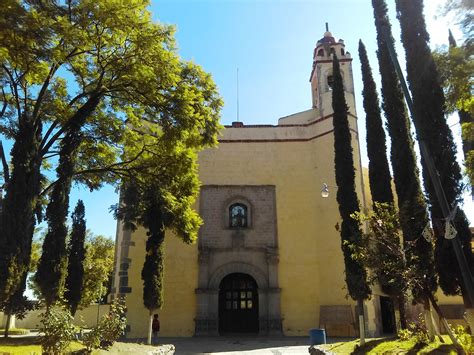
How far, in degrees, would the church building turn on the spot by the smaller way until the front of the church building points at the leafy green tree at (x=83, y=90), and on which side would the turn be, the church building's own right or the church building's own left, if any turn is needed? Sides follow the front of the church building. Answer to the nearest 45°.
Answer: approximately 45° to the church building's own right

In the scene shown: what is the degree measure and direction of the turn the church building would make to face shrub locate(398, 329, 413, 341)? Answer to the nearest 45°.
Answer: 0° — it already faces it

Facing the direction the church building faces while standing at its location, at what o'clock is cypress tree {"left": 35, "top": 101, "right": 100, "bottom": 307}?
The cypress tree is roughly at 1 o'clock from the church building.

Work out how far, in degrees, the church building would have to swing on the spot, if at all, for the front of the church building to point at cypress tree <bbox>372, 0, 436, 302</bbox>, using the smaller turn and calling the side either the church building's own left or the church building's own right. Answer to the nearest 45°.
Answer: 0° — it already faces it

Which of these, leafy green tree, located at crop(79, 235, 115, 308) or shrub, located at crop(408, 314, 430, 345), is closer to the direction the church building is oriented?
the shrub

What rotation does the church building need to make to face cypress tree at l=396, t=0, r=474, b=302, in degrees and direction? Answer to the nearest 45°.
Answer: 0° — it already faces it

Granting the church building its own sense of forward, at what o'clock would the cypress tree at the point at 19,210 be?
The cypress tree is roughly at 1 o'clock from the church building.

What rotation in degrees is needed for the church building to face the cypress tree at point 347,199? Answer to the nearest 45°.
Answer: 0° — it already faces it

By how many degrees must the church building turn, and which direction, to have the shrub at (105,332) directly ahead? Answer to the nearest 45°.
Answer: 0° — it already faces it

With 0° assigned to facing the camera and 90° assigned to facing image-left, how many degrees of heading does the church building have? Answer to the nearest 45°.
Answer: approximately 0°
